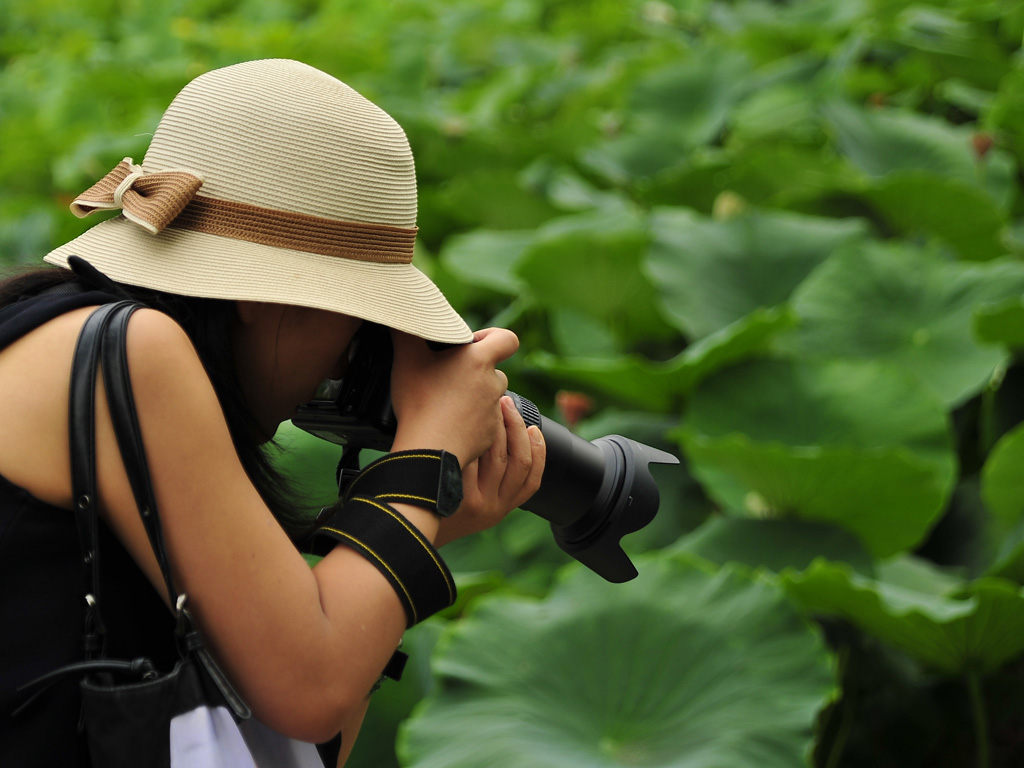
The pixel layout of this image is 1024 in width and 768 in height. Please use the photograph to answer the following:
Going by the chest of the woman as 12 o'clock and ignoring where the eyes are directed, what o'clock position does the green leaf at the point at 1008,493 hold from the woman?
The green leaf is roughly at 11 o'clock from the woman.

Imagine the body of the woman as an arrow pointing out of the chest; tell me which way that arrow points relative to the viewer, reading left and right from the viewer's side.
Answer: facing to the right of the viewer

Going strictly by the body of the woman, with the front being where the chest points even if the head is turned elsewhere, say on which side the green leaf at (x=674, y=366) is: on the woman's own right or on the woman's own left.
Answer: on the woman's own left

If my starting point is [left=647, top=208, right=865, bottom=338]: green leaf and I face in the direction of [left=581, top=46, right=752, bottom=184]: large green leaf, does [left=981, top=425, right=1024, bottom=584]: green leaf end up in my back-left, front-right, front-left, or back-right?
back-right

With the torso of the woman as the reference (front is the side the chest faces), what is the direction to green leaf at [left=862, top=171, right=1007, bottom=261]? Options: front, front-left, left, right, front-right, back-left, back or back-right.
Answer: front-left

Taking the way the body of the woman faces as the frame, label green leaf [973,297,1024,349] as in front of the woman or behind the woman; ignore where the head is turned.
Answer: in front

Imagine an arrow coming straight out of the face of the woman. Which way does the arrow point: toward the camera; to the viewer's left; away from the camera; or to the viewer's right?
to the viewer's right

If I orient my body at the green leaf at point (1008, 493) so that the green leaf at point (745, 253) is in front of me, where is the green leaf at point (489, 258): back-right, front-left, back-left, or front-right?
front-left

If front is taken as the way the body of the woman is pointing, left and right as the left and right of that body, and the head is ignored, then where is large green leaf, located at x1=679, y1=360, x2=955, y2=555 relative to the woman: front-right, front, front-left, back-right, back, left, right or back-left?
front-left
